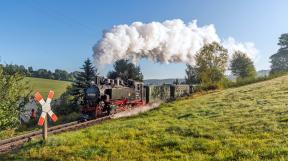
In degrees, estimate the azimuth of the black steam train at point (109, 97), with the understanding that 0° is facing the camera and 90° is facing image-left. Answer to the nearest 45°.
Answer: approximately 45°

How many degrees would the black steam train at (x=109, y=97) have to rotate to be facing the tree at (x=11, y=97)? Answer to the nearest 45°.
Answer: approximately 45° to its right

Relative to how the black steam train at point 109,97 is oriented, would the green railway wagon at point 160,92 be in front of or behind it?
behind

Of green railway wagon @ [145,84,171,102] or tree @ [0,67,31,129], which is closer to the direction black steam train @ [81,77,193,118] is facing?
the tree
